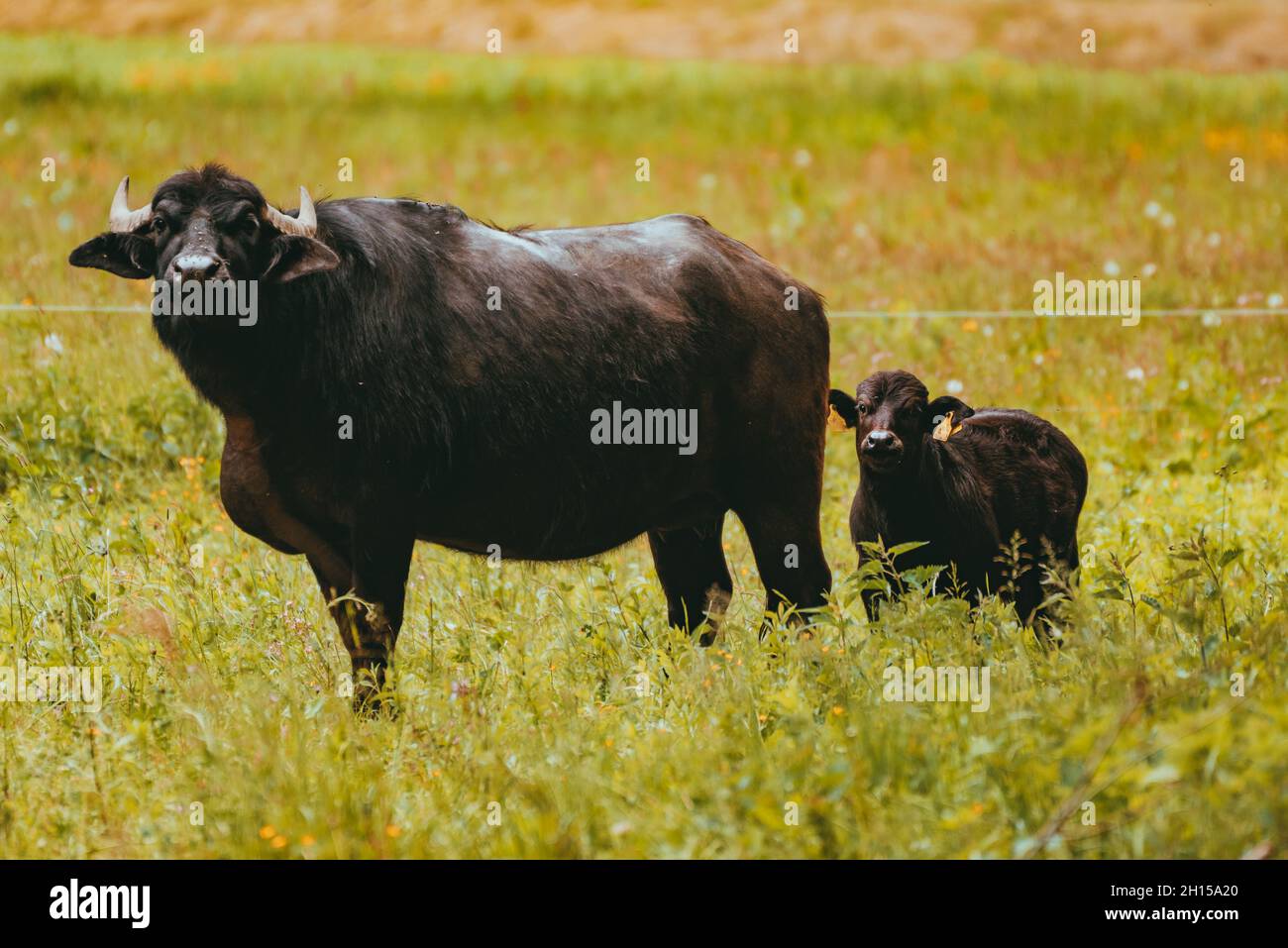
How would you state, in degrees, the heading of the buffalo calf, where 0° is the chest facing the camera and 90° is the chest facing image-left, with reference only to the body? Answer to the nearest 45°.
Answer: approximately 45°

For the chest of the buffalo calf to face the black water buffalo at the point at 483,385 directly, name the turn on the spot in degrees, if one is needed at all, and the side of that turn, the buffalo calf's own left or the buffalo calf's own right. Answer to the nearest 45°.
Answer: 0° — it already faces it
